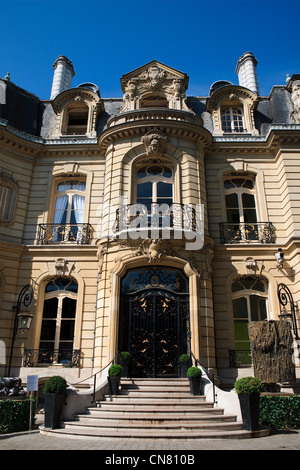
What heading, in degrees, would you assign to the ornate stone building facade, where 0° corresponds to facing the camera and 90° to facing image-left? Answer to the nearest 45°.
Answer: approximately 0°
